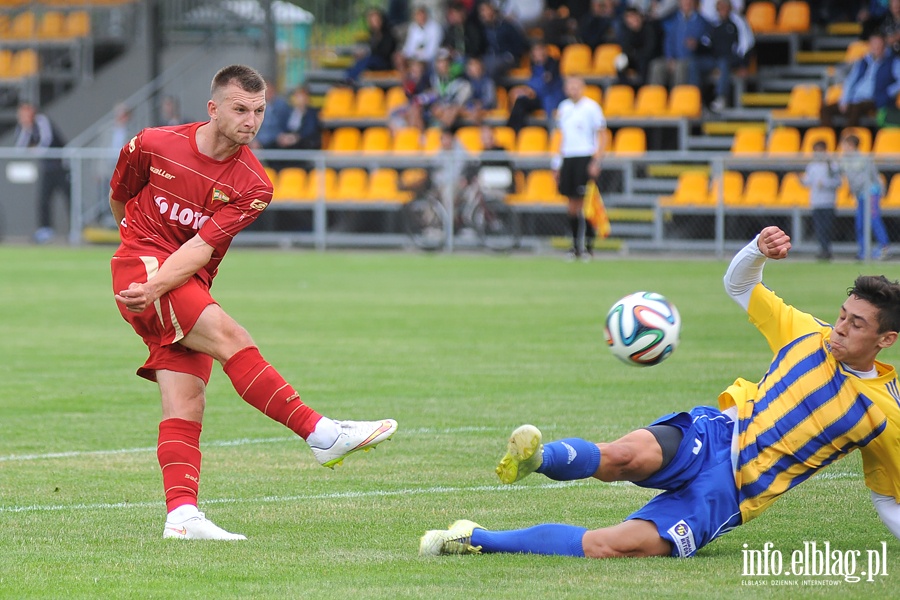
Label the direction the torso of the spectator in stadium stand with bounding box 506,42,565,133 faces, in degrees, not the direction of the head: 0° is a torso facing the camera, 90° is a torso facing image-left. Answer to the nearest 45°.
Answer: approximately 45°

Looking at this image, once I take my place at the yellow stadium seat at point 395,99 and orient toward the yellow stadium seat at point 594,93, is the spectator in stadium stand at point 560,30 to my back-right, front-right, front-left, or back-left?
front-left

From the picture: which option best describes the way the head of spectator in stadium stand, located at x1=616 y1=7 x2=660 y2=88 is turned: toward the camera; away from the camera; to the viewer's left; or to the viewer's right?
toward the camera

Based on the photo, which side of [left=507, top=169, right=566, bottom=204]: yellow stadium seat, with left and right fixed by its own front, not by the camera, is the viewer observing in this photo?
front

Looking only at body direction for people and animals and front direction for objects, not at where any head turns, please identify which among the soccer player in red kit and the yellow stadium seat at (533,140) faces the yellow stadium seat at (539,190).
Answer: the yellow stadium seat at (533,140)

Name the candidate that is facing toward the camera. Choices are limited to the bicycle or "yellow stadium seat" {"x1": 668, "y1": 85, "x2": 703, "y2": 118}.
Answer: the yellow stadium seat

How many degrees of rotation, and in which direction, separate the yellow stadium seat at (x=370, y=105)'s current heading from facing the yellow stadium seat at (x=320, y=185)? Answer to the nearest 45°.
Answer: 0° — it already faces it

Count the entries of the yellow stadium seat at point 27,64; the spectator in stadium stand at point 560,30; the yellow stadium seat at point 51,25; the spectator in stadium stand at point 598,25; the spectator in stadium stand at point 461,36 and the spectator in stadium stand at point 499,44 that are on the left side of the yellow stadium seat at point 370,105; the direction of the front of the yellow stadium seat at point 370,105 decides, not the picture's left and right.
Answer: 4

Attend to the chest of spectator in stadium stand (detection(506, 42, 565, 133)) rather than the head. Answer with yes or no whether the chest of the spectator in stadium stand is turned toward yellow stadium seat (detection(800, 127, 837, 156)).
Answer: no

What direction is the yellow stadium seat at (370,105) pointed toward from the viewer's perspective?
toward the camera

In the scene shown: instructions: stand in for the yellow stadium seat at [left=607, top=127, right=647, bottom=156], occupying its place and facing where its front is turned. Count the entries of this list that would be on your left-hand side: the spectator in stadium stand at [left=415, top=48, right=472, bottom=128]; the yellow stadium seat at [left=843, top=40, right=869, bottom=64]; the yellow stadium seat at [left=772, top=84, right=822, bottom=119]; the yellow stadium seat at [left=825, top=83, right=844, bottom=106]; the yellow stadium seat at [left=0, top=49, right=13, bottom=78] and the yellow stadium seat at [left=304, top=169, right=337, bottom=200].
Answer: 3

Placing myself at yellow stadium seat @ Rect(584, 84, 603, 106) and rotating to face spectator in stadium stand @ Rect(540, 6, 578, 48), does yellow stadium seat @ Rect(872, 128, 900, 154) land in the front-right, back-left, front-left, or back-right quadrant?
back-right

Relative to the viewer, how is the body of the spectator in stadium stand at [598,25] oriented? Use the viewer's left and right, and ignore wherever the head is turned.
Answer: facing the viewer

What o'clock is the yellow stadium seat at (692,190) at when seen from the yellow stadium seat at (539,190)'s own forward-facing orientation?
the yellow stadium seat at (692,190) is roughly at 10 o'clock from the yellow stadium seat at (539,190).

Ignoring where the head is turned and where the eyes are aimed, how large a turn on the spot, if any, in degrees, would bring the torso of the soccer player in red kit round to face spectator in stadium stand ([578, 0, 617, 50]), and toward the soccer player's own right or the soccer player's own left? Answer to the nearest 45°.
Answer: approximately 135° to the soccer player's own left

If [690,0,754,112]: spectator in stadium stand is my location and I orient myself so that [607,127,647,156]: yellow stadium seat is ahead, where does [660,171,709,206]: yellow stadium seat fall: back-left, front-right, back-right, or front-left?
front-left

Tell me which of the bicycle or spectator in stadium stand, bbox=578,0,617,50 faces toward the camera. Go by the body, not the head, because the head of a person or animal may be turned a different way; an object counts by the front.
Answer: the spectator in stadium stand
